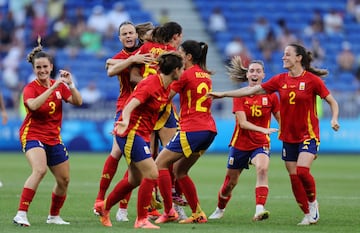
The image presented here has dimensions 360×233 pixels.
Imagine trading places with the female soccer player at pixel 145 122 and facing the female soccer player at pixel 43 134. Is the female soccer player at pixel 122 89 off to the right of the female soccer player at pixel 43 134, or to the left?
right

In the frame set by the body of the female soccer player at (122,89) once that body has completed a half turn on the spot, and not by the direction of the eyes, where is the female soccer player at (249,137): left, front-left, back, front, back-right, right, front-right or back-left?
back-right

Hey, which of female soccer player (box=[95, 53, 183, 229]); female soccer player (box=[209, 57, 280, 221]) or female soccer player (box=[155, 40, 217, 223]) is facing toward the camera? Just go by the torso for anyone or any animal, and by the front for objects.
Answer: female soccer player (box=[209, 57, 280, 221])

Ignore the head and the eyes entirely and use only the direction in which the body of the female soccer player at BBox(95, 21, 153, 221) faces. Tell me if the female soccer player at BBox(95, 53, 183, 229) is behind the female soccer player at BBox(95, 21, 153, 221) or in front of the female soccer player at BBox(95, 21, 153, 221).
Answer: in front

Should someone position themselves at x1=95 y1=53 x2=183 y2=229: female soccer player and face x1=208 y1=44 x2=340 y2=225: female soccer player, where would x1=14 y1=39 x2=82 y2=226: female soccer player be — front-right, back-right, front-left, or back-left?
back-left

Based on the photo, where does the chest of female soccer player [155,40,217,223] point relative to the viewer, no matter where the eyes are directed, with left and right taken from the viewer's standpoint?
facing away from the viewer and to the left of the viewer

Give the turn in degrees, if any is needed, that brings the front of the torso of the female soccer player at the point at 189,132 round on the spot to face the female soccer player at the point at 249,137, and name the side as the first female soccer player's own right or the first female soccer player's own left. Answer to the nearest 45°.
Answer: approximately 90° to the first female soccer player's own right

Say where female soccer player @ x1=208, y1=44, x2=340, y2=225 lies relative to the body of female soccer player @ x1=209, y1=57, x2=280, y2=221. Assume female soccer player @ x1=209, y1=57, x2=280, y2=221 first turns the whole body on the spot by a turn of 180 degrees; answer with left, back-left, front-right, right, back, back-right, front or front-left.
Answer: back-right

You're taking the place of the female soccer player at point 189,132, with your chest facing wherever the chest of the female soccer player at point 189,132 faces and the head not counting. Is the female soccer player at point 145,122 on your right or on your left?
on your left

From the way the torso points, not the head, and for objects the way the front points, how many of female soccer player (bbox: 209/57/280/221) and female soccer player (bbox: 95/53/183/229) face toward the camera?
1

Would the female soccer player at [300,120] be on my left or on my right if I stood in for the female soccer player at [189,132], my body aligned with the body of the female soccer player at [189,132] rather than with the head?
on my right

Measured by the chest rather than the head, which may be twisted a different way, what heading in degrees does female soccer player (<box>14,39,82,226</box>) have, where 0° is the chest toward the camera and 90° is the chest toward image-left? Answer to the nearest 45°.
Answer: approximately 315°

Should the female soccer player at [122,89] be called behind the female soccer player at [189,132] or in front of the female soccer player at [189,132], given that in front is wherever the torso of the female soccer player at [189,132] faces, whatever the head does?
in front

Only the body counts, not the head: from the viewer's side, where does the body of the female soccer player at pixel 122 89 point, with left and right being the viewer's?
facing the viewer and to the right of the viewer
